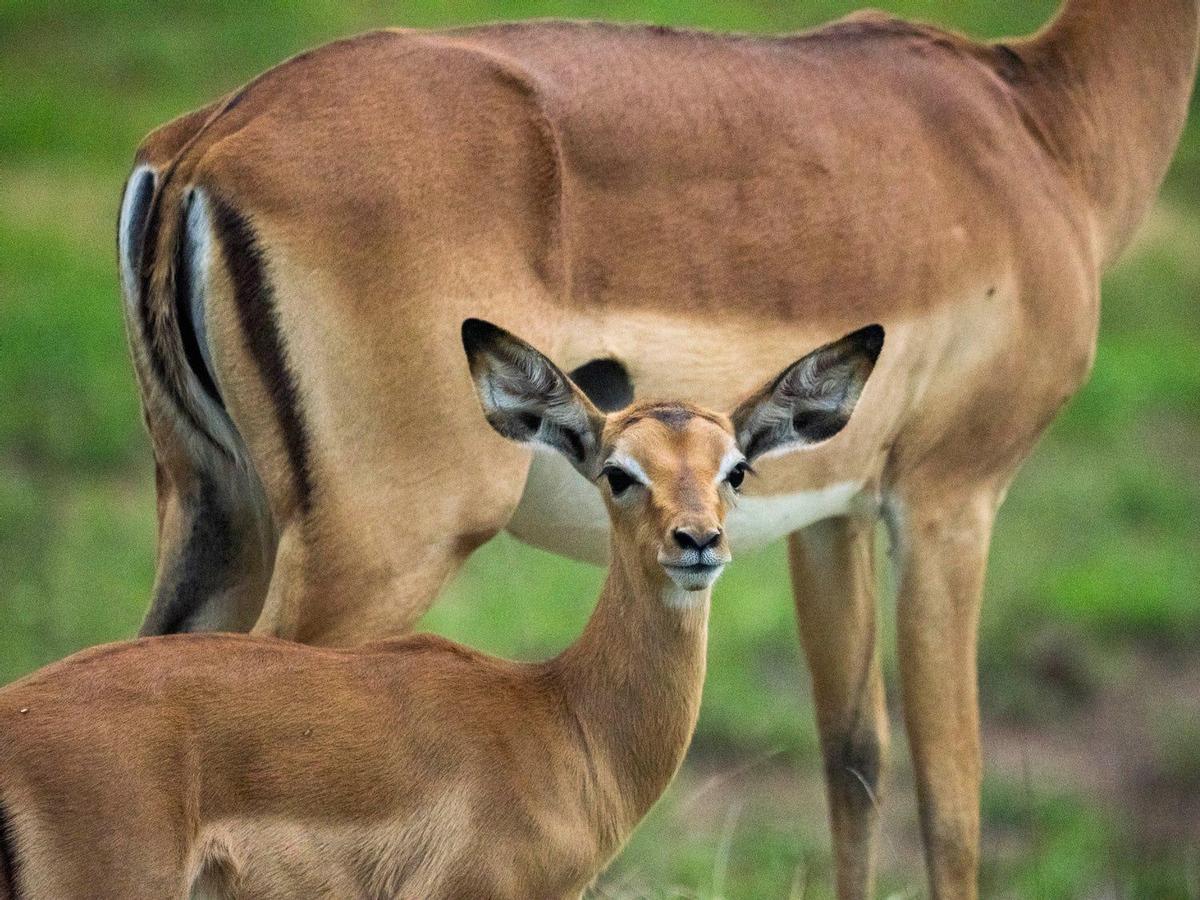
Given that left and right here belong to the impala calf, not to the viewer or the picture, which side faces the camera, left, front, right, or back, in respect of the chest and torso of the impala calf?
right

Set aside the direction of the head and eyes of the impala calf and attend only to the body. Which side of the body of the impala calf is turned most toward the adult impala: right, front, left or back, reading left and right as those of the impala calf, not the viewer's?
left
